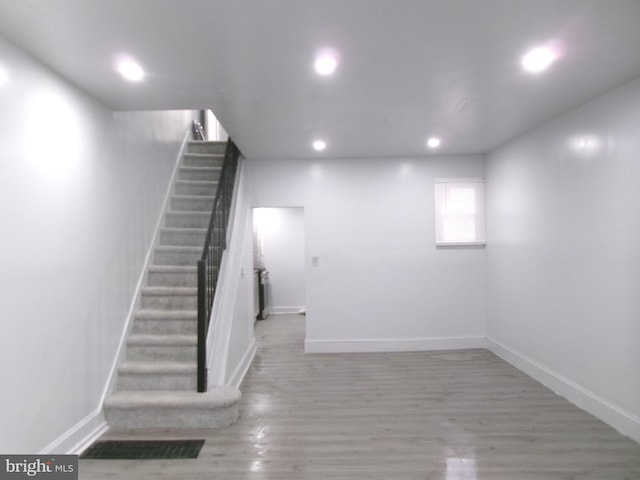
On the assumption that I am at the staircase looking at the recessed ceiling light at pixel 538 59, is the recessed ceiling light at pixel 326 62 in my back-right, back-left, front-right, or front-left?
front-right

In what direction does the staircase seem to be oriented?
toward the camera

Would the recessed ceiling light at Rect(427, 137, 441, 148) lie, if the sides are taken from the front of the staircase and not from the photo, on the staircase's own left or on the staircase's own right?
on the staircase's own left

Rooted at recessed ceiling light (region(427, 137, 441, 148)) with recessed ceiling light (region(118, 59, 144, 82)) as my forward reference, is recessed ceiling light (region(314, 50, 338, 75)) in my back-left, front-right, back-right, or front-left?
front-left

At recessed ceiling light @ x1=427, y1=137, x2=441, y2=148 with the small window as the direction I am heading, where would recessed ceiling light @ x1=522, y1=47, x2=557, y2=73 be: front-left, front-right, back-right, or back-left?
back-right

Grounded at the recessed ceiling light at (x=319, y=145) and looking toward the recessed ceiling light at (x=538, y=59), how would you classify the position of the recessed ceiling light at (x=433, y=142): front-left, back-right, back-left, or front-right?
front-left

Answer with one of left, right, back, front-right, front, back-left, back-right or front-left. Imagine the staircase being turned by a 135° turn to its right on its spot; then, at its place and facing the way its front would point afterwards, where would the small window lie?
back-right

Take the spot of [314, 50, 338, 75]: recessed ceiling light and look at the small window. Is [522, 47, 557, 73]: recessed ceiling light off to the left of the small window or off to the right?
right
